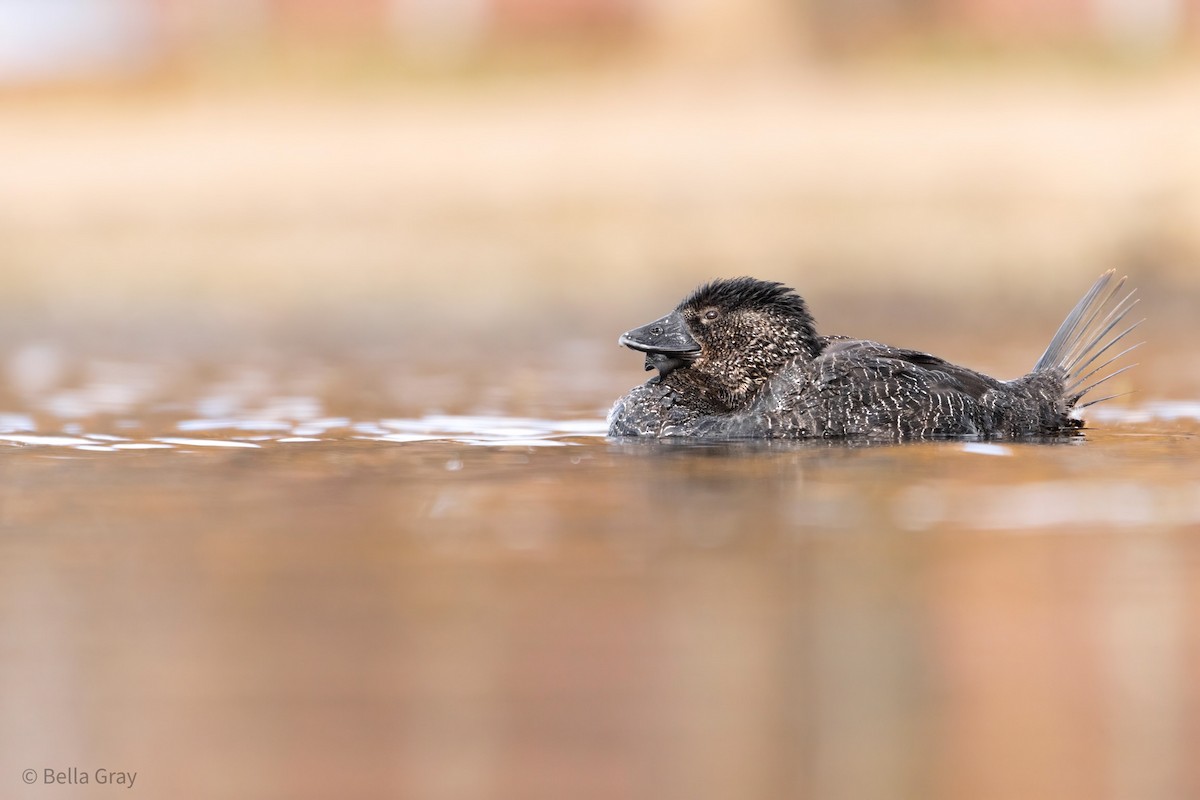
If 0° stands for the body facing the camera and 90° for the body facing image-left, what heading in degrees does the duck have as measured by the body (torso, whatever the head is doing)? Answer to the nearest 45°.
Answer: approximately 90°
